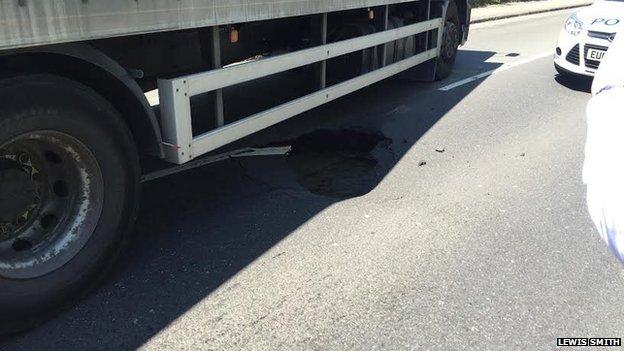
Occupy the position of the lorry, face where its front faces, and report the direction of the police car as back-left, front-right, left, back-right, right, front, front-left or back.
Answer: front

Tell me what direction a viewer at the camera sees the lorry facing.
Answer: facing away from the viewer and to the right of the viewer
